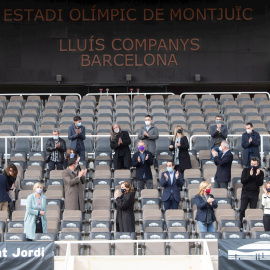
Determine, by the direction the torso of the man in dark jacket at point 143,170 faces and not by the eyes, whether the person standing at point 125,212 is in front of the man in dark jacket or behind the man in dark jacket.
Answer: in front

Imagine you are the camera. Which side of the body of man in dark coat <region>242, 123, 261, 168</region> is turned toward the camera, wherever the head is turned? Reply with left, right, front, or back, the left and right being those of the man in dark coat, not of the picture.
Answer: front

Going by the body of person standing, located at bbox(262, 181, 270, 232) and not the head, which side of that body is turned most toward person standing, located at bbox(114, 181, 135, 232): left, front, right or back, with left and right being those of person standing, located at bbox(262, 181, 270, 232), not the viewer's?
right

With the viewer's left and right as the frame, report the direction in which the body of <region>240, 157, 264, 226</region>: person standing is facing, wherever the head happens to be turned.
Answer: facing the viewer

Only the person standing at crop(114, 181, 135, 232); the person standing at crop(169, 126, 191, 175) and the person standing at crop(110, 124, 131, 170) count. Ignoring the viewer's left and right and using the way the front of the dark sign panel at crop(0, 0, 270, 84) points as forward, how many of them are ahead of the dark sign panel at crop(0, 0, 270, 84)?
3

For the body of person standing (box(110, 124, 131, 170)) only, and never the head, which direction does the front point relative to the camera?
toward the camera

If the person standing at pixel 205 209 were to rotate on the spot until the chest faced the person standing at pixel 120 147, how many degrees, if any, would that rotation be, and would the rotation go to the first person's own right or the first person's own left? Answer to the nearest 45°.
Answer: approximately 180°

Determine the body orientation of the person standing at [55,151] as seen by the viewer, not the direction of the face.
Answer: toward the camera

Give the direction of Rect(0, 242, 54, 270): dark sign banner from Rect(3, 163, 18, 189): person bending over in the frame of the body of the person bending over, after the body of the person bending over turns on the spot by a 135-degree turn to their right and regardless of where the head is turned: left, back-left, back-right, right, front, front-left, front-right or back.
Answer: left
